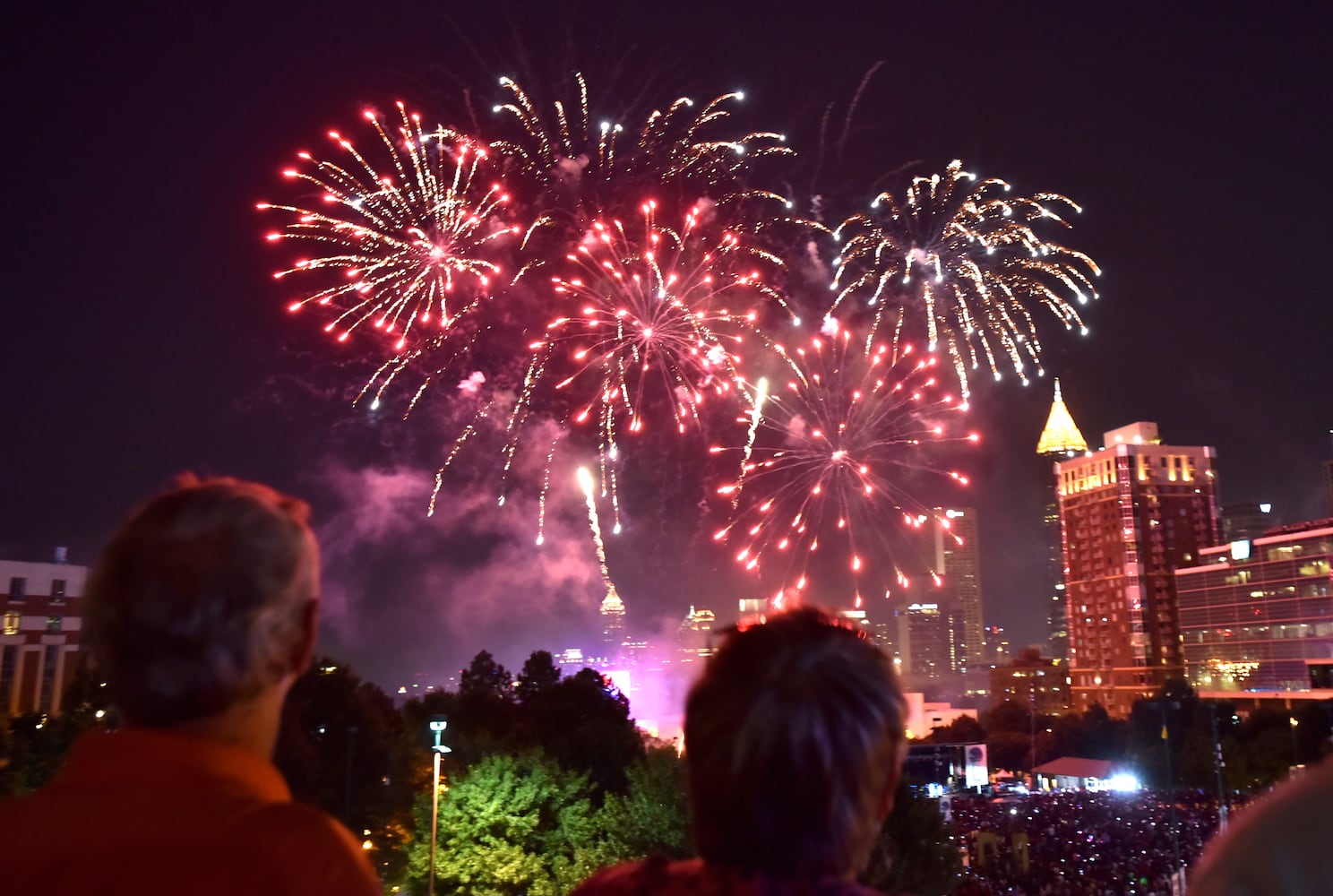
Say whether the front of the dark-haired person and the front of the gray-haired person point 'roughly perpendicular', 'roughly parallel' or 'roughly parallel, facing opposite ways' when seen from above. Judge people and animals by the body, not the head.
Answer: roughly parallel

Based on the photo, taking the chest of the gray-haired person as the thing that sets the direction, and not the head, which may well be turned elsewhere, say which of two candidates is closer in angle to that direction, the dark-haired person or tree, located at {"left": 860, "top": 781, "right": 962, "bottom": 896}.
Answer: the tree

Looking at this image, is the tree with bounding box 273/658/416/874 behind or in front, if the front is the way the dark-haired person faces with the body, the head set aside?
in front

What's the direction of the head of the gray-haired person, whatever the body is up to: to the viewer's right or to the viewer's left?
to the viewer's right

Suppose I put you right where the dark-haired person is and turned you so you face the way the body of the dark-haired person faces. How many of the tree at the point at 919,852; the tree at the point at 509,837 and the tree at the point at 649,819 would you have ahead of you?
3

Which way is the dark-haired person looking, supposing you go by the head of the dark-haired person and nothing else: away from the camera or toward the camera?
away from the camera

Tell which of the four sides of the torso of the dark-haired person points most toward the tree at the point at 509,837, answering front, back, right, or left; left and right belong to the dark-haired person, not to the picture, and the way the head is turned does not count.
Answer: front

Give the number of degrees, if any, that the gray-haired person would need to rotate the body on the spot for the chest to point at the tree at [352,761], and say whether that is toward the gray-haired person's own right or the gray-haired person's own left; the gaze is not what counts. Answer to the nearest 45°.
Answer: approximately 45° to the gray-haired person's own left

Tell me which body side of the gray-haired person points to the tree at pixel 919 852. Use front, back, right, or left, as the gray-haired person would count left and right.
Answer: front

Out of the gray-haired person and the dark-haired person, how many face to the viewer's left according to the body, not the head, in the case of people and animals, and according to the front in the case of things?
0

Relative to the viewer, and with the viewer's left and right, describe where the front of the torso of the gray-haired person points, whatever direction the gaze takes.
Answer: facing away from the viewer and to the right of the viewer

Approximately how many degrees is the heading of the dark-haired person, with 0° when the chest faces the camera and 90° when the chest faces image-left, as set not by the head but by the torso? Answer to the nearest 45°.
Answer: approximately 180°

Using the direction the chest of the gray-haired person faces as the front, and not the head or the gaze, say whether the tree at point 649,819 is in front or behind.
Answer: in front

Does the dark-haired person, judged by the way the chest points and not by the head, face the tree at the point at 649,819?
yes
